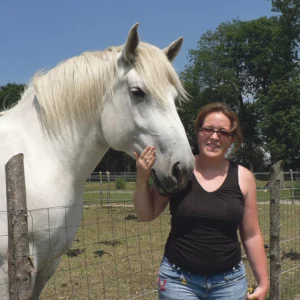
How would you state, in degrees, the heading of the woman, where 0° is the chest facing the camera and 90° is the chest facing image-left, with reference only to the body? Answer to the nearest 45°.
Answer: approximately 0°

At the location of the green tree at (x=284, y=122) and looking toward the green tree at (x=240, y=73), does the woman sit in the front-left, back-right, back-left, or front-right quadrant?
back-left

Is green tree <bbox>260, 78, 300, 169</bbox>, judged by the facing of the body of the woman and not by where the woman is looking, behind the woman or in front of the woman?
behind

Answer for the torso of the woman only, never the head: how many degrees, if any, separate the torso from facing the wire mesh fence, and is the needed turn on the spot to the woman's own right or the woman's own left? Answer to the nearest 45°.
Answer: approximately 180°

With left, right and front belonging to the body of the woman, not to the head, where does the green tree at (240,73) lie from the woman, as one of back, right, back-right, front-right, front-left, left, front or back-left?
back
